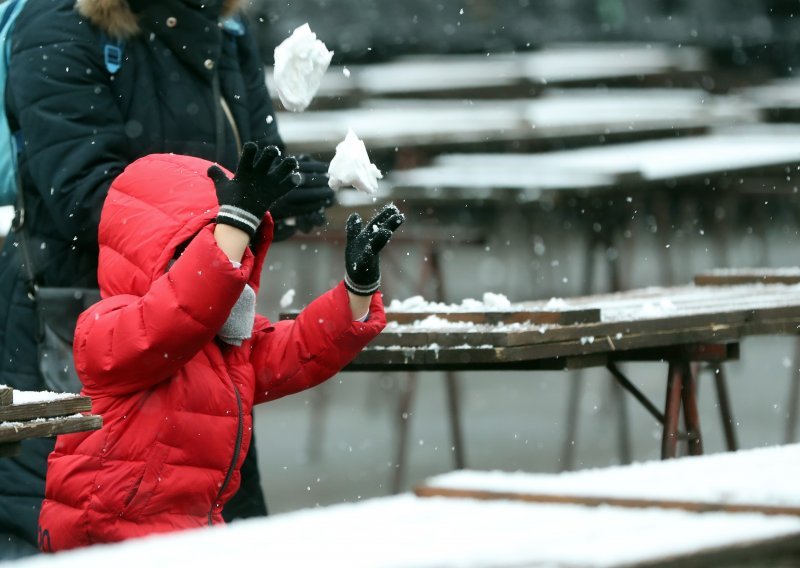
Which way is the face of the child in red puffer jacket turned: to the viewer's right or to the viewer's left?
to the viewer's right

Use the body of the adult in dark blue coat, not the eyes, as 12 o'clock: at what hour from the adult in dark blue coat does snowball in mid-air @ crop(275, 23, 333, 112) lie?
The snowball in mid-air is roughly at 11 o'clock from the adult in dark blue coat.

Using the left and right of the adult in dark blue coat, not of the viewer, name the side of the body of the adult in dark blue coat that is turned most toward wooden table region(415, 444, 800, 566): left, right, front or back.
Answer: front

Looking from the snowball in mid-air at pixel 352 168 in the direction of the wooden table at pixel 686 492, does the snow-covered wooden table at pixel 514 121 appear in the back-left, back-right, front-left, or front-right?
back-left

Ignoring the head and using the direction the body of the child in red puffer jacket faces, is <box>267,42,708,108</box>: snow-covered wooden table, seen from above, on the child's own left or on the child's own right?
on the child's own left

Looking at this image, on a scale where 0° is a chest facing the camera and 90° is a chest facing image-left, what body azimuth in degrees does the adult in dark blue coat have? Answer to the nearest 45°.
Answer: approximately 315°

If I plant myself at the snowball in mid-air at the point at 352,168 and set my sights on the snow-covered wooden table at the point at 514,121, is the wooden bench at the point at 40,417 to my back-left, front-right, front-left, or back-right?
back-left
